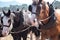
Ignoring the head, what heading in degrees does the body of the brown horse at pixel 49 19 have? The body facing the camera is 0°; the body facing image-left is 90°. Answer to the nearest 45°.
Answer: approximately 45°
